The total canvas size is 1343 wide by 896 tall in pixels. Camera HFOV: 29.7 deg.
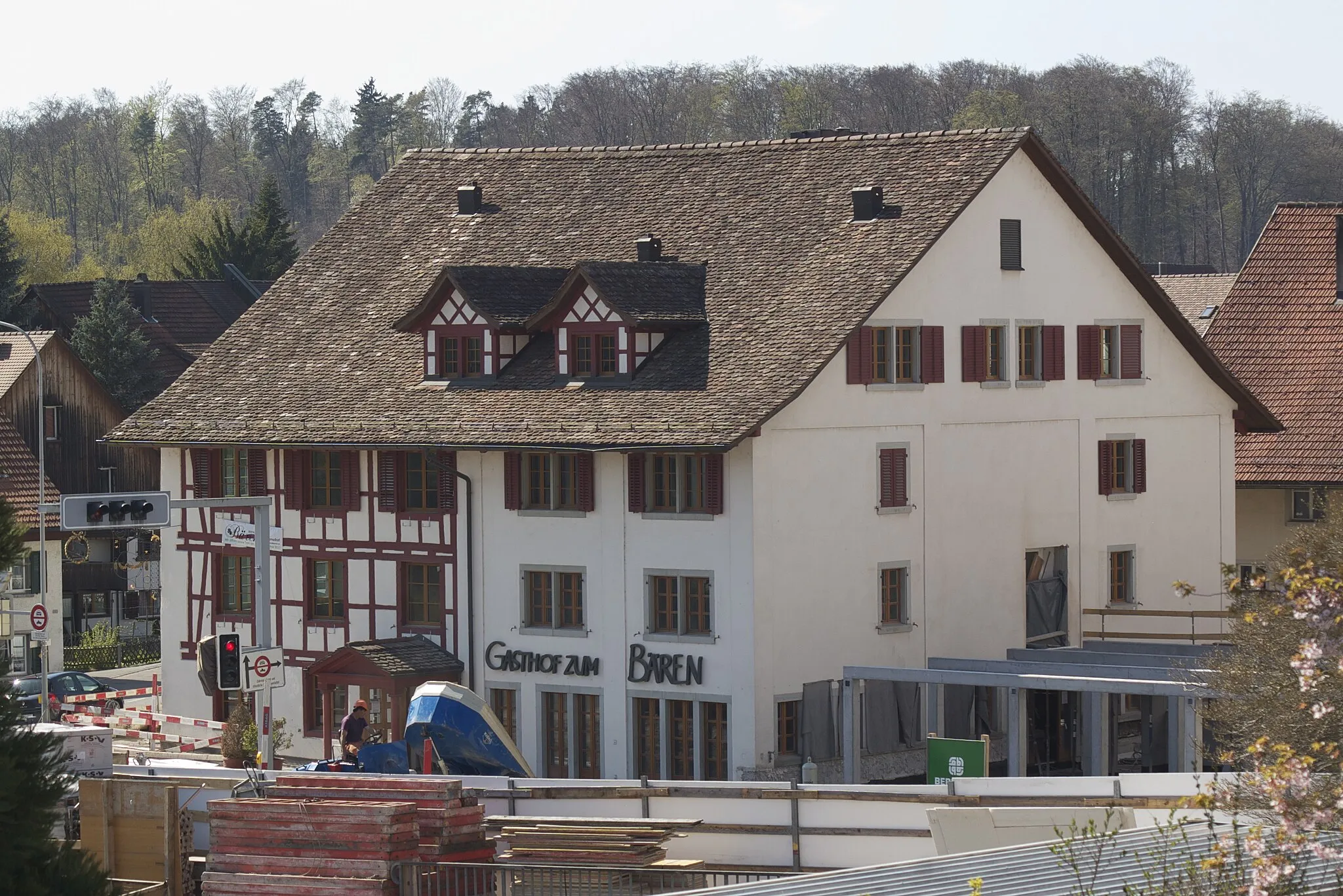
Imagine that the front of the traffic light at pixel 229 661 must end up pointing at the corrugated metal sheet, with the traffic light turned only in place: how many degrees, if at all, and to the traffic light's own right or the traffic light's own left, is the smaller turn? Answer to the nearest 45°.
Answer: approximately 45° to the traffic light's own left

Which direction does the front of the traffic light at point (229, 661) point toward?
toward the camera

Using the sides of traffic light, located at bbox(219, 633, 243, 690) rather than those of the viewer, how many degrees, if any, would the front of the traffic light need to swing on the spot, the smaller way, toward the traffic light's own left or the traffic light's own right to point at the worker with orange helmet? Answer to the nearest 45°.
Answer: approximately 135° to the traffic light's own left

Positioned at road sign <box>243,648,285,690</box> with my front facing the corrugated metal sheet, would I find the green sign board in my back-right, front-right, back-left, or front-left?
front-left

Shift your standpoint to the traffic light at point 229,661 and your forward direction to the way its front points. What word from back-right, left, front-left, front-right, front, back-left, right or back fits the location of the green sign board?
left

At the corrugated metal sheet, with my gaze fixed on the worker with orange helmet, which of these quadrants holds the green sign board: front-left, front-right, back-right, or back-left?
front-right

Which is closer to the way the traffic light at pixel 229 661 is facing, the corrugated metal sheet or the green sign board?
the corrugated metal sheet
